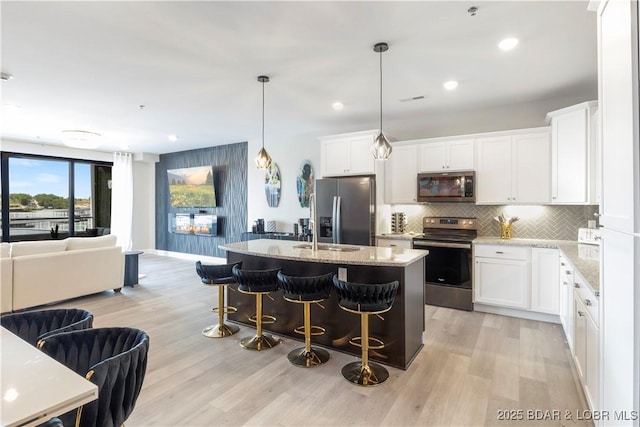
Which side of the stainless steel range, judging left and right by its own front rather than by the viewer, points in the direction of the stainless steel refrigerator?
right

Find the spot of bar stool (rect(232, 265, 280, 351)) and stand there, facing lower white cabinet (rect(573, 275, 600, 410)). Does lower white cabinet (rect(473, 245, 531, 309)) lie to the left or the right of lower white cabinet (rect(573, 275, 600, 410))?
left

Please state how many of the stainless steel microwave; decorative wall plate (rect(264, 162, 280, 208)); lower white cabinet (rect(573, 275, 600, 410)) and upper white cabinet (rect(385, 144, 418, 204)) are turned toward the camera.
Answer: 3

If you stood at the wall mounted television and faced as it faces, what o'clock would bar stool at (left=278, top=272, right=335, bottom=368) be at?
The bar stool is roughly at 10 o'clock from the wall mounted television.

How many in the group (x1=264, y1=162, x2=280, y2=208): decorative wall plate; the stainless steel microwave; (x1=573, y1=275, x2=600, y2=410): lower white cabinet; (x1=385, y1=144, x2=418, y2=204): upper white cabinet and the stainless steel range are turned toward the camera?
4

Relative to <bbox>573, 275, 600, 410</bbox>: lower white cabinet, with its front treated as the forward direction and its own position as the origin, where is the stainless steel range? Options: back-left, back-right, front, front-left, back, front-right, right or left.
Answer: front-right

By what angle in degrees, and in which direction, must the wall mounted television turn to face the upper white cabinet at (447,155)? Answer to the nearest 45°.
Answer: approximately 90° to its left

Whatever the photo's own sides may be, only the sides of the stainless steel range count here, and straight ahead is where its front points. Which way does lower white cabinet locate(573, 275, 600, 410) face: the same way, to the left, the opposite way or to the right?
to the right

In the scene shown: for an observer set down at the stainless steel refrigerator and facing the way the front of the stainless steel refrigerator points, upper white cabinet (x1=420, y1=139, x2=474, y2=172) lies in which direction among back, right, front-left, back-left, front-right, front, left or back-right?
back-left

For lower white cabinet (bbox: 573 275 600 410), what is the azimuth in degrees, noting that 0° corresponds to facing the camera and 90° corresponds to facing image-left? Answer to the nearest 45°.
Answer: approximately 90°

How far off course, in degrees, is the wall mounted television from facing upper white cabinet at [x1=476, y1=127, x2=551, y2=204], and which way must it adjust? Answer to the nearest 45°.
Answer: approximately 90° to its left

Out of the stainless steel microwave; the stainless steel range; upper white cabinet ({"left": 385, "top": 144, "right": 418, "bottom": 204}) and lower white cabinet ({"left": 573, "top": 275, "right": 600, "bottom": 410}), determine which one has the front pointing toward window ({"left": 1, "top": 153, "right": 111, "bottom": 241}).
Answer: the lower white cabinet

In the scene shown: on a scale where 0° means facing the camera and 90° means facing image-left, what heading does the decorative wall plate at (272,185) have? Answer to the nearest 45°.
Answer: approximately 0°

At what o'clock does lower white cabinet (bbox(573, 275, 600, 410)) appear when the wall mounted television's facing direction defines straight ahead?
The lower white cabinet is roughly at 10 o'clock from the wall mounted television.
